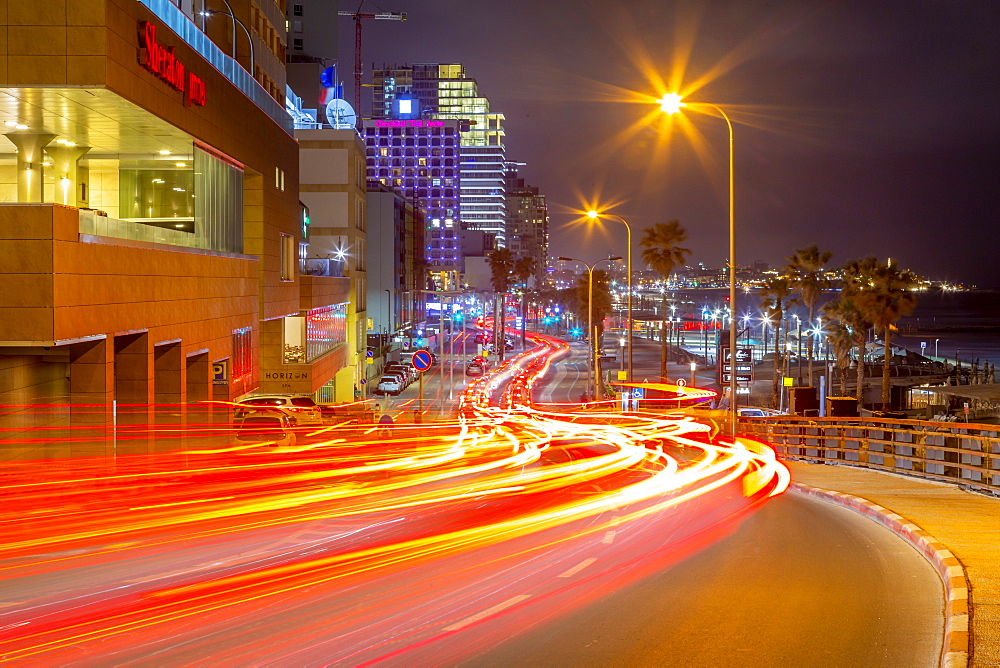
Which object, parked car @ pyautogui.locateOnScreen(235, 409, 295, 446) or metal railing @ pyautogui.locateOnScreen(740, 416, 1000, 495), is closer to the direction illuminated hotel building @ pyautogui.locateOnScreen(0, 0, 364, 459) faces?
the metal railing

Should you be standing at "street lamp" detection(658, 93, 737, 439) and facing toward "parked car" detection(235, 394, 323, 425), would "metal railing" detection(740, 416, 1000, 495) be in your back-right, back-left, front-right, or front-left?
back-left

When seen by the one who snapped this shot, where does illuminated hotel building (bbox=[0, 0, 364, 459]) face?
facing the viewer and to the right of the viewer

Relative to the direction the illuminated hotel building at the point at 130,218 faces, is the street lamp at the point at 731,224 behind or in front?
in front

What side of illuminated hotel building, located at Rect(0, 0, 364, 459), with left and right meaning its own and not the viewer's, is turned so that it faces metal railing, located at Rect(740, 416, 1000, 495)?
front

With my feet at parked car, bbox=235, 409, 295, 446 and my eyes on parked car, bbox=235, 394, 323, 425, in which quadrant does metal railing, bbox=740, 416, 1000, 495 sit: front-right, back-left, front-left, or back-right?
back-right

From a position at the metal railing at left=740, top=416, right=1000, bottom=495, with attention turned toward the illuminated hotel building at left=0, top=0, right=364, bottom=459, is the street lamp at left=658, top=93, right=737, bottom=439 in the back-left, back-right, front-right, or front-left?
front-right

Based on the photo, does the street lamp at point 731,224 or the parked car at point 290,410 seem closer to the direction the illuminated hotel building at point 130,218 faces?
the street lamp
